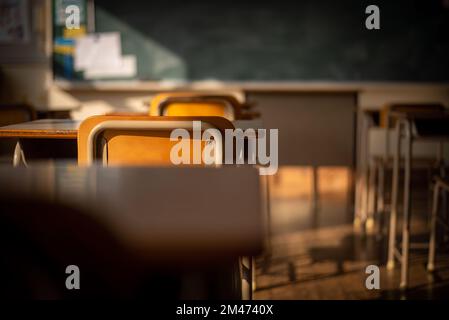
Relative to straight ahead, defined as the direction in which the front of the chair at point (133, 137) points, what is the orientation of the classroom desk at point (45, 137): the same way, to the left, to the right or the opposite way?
the opposite way

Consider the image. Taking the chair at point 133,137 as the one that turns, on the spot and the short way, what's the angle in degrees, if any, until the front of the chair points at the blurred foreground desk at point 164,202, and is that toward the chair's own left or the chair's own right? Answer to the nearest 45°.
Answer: approximately 180°

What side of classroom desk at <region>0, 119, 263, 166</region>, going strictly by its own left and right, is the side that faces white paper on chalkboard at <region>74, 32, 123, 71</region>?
back

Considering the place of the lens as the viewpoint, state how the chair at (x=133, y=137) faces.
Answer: facing away from the viewer

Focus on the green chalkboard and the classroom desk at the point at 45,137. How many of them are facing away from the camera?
0

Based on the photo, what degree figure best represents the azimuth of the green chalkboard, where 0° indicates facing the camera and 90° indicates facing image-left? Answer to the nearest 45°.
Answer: approximately 0°

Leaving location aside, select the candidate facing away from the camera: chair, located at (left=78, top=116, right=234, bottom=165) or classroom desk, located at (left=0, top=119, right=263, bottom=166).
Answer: the chair

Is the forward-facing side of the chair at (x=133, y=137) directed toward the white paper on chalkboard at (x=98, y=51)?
yes

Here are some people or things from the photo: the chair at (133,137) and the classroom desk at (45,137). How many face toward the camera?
1

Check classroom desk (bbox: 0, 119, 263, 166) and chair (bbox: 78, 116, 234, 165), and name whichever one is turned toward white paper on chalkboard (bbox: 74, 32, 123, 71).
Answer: the chair

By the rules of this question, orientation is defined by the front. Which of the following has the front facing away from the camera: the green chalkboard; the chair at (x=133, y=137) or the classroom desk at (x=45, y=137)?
the chair

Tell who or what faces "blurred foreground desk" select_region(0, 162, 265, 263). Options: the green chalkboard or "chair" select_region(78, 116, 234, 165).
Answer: the green chalkboard
